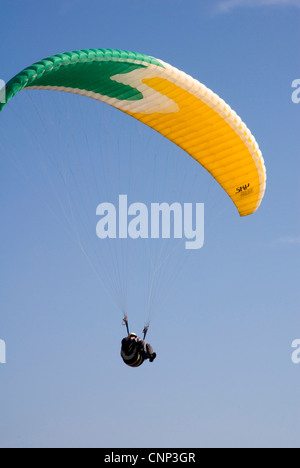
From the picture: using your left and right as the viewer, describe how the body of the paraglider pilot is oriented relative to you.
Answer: facing the viewer and to the right of the viewer
